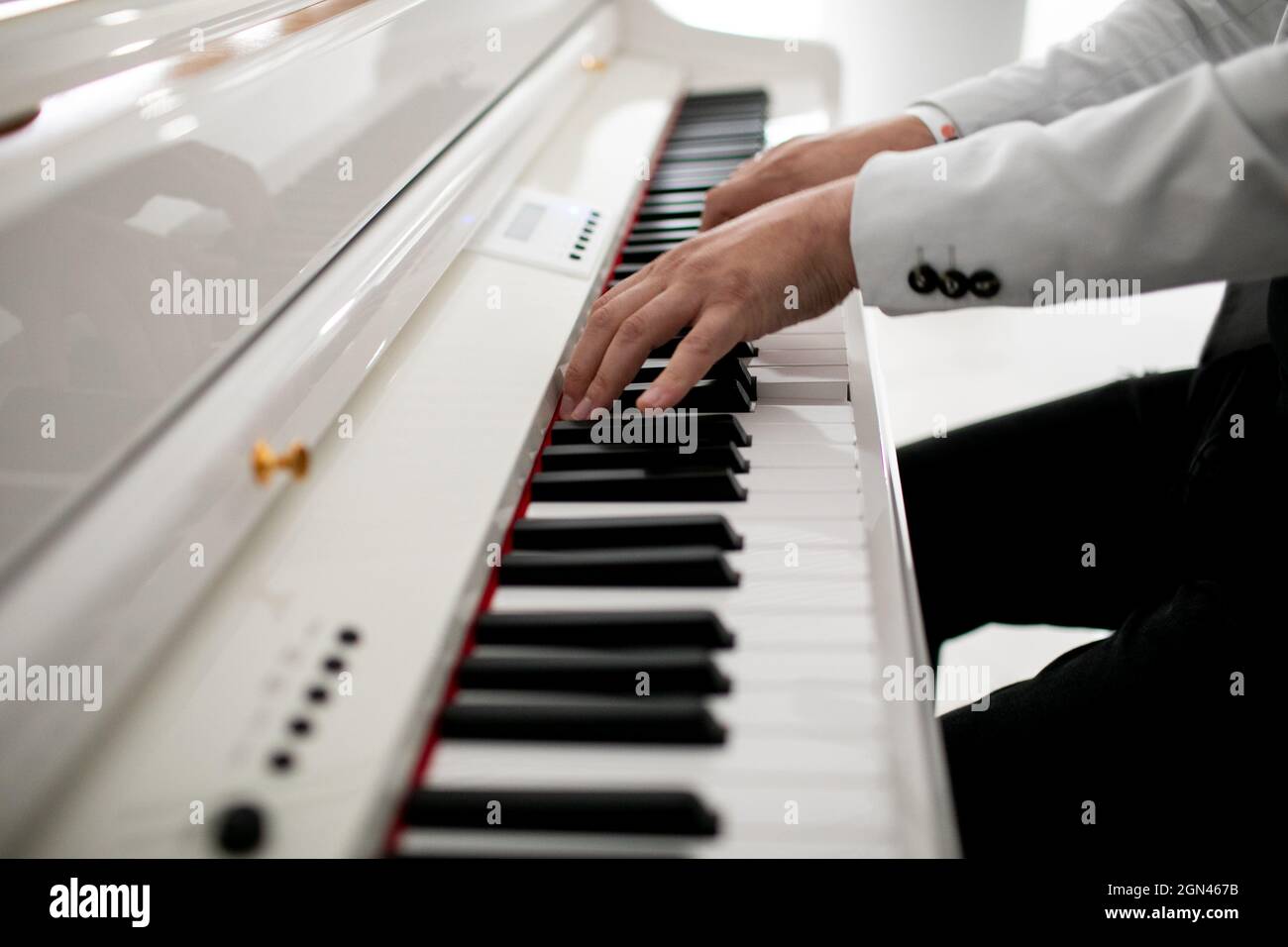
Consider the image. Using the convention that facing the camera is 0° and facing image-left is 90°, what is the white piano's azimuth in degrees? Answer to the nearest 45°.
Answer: approximately 270°
